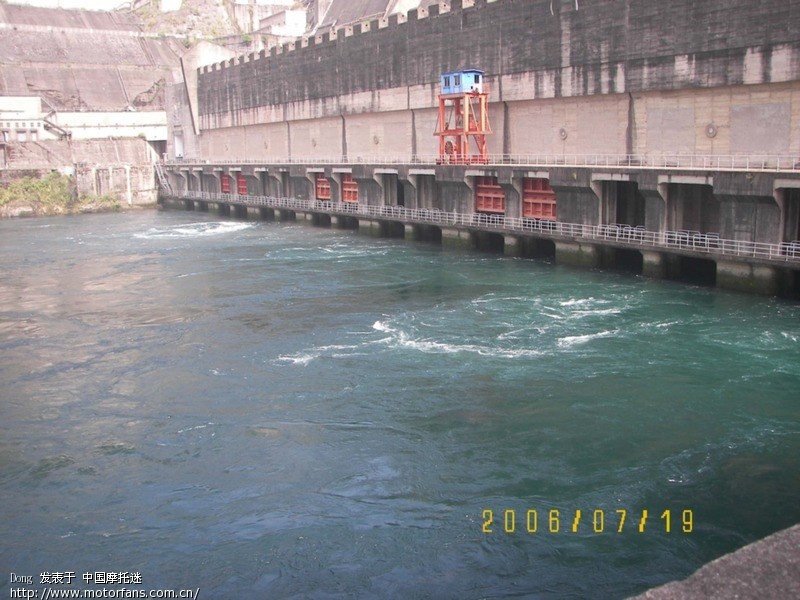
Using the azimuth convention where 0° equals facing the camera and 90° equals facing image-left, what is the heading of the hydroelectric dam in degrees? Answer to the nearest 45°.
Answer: approximately 45°
